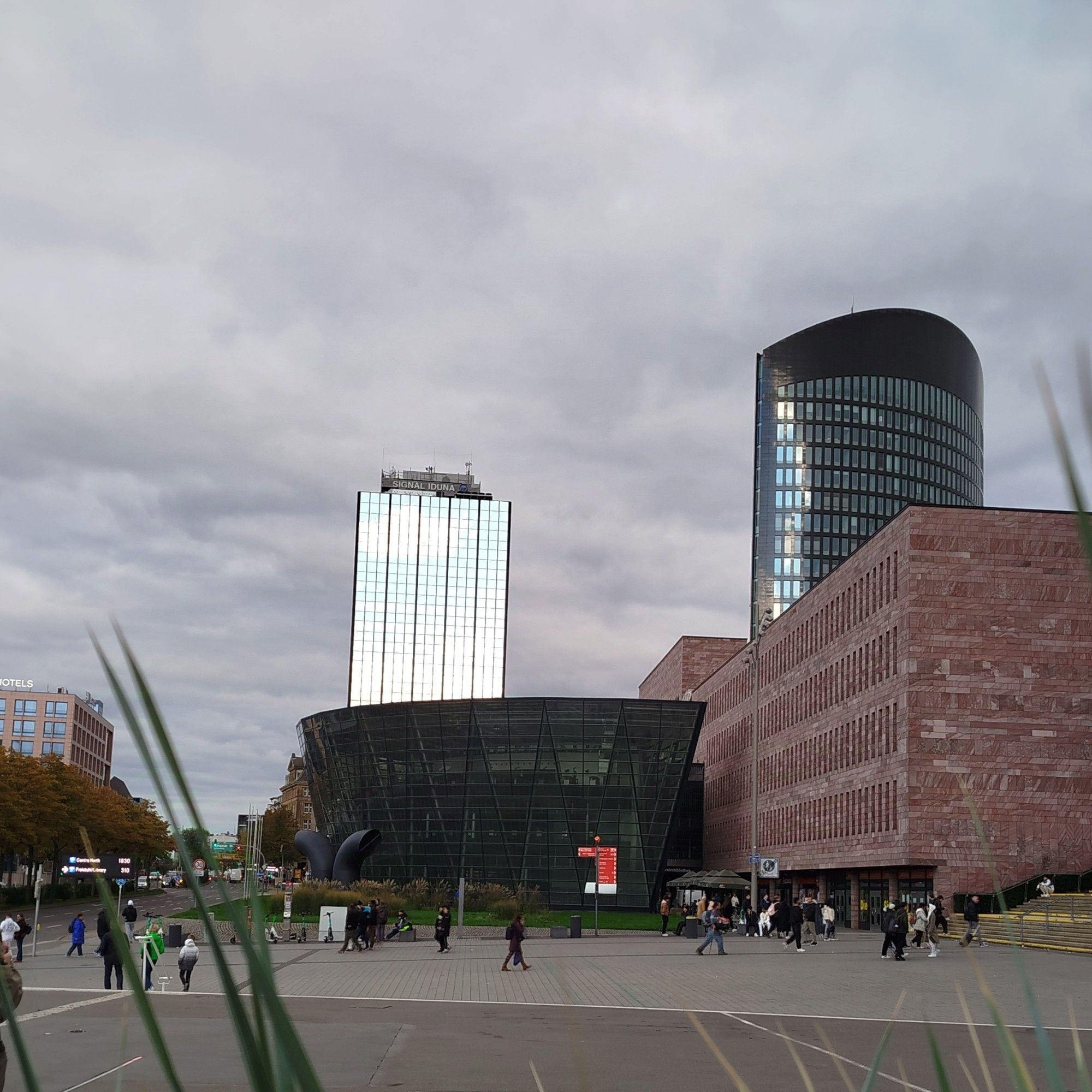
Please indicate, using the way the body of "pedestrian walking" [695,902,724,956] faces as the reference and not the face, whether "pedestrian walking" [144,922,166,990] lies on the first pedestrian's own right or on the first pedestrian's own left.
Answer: on the first pedestrian's own right

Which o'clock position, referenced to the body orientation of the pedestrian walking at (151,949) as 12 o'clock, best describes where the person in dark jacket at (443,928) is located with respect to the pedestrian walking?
The person in dark jacket is roughly at 1 o'clock from the pedestrian walking.

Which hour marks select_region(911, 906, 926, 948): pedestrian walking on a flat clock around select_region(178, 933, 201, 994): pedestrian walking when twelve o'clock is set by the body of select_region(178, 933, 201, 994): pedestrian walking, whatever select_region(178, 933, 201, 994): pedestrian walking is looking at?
select_region(911, 906, 926, 948): pedestrian walking is roughly at 2 o'clock from select_region(178, 933, 201, 994): pedestrian walking.

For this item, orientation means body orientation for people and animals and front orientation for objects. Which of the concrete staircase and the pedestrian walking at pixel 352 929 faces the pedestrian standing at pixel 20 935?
the concrete staircase
